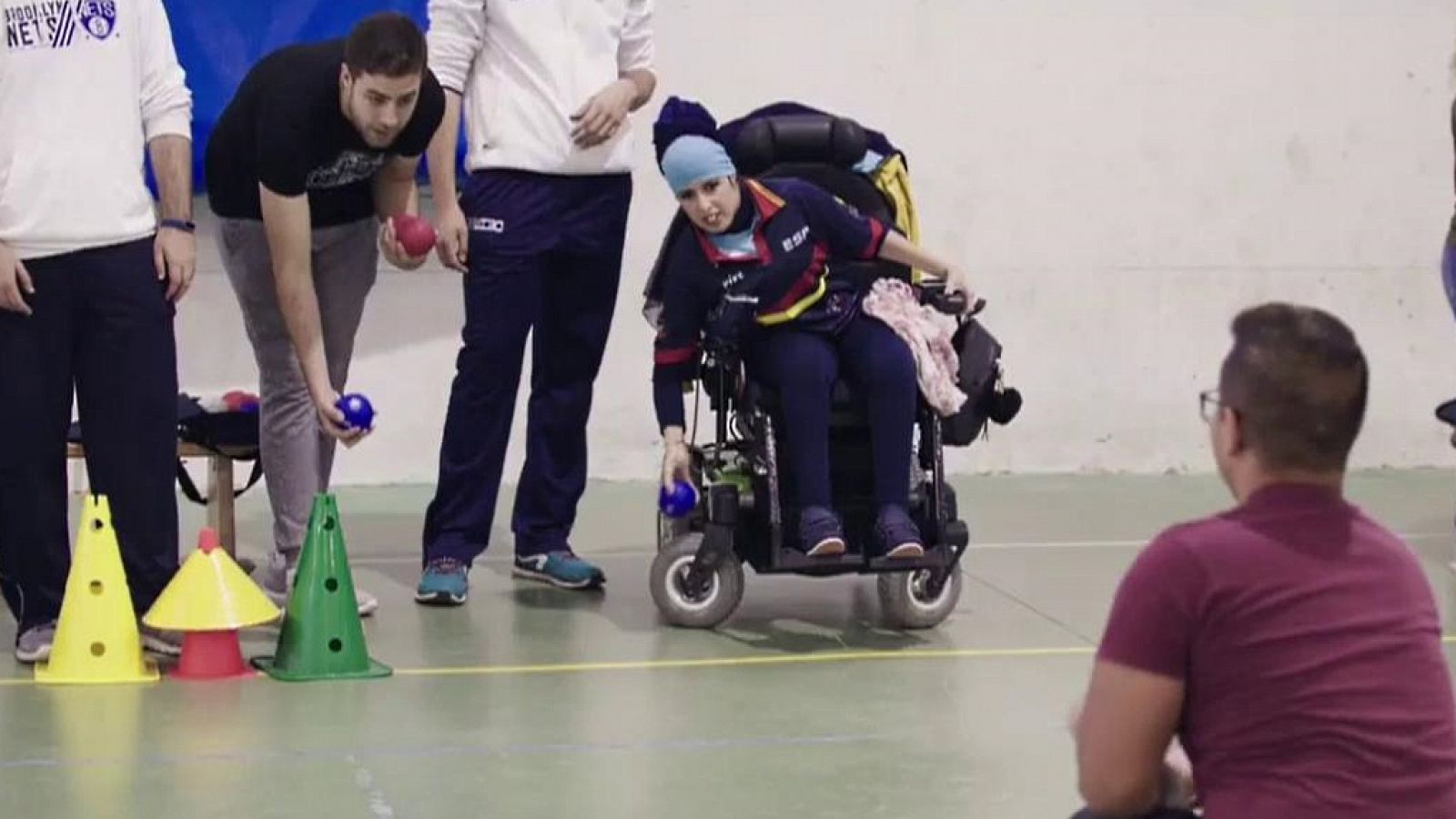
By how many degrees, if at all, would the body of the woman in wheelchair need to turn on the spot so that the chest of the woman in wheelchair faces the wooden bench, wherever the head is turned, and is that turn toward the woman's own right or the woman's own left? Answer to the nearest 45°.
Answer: approximately 90° to the woman's own right

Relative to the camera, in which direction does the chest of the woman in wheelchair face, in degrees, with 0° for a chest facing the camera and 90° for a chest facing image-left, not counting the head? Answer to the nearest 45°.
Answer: approximately 0°

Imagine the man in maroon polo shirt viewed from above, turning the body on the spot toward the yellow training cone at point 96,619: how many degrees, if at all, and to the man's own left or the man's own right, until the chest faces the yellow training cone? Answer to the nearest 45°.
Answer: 0° — they already face it

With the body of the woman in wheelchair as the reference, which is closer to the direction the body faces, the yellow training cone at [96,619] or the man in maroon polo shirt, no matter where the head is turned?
the man in maroon polo shirt

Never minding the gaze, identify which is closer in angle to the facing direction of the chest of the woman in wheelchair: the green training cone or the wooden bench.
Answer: the green training cone

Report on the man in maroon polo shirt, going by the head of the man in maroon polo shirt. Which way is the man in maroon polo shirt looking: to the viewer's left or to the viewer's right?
to the viewer's left

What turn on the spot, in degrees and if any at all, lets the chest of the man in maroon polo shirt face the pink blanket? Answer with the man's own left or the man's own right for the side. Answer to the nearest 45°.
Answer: approximately 45° to the man's own right

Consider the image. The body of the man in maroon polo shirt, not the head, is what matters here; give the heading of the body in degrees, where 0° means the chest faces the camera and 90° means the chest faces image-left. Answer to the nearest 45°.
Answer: approximately 135°

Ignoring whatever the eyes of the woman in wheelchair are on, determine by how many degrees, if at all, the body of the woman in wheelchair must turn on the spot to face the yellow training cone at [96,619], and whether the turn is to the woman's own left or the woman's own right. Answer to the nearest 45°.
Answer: approximately 90° to the woman's own right

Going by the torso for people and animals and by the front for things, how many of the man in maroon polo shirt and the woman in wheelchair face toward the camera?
1
